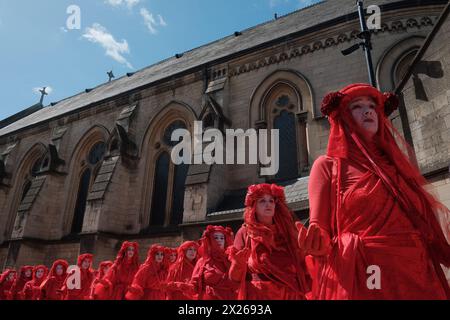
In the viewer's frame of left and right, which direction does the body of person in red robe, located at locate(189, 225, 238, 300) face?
facing the viewer and to the right of the viewer

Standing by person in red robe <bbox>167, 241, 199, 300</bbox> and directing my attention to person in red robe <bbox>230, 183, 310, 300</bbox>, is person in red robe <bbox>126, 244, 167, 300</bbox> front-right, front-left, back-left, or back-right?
back-right

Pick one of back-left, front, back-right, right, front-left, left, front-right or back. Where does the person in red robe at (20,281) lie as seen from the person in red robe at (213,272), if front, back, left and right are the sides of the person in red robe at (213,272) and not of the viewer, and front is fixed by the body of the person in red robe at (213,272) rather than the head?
back

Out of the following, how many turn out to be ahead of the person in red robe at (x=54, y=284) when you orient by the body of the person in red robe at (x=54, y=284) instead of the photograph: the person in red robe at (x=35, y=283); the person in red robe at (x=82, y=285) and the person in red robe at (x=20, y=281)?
1

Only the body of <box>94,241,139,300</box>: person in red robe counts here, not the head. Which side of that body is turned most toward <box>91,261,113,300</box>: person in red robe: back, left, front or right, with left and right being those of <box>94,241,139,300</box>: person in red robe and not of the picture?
back

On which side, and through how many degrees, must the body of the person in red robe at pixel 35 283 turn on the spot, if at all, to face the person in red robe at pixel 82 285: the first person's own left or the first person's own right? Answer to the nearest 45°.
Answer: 0° — they already face them

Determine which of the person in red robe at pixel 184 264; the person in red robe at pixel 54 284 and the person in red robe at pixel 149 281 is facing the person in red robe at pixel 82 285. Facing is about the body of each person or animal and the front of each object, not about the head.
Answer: the person in red robe at pixel 54 284
